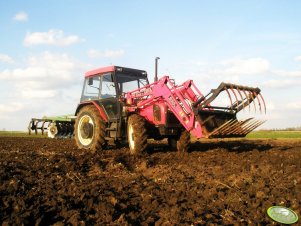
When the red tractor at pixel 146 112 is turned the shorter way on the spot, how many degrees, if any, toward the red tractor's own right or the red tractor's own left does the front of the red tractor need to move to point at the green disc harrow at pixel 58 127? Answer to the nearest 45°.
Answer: approximately 180°

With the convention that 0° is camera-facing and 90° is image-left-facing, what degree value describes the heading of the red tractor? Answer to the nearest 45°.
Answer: approximately 315°
